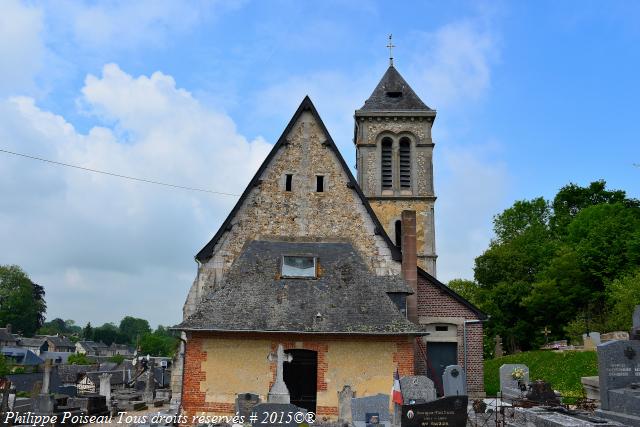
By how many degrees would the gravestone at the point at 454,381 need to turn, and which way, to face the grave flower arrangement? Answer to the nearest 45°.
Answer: approximately 135° to its left

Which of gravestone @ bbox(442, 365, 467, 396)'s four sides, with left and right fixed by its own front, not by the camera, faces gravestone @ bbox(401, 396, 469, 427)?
front

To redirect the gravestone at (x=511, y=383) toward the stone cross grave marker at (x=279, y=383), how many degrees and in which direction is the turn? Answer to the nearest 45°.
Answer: approximately 45° to its right

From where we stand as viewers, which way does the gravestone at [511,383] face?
facing the viewer

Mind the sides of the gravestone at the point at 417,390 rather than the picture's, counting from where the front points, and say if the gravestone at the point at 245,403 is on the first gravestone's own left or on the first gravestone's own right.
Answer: on the first gravestone's own right

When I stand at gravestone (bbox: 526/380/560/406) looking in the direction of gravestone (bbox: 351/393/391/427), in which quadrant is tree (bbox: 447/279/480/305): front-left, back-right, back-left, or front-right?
back-right

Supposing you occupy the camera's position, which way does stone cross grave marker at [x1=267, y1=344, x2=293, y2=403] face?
facing the viewer

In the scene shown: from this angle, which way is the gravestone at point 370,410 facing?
toward the camera

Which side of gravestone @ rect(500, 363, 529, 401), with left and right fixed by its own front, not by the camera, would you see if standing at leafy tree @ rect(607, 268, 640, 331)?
back
